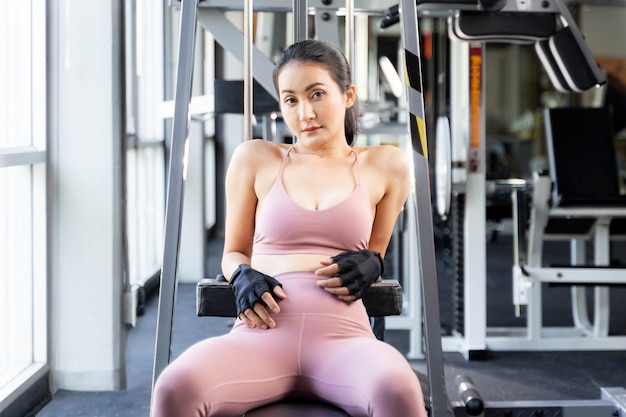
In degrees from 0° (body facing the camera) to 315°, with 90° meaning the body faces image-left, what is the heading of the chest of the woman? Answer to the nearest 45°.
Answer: approximately 0°

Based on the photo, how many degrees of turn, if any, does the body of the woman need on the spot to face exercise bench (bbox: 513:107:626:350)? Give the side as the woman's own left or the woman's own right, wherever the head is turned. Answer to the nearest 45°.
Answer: approximately 135° to the woman's own left

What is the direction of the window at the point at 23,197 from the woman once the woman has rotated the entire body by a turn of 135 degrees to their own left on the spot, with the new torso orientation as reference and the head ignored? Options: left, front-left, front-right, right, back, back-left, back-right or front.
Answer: left
